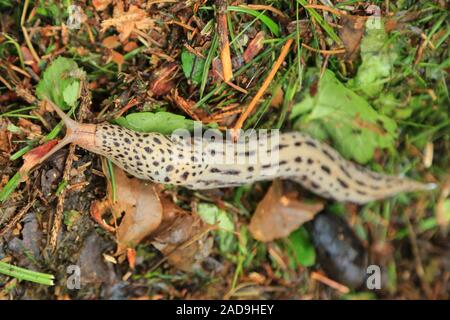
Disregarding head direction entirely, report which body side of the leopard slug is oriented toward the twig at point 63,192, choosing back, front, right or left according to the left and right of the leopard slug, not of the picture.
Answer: front

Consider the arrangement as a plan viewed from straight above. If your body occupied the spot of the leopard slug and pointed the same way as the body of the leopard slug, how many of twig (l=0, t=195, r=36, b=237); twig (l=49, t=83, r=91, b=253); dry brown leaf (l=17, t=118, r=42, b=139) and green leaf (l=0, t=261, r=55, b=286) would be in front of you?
4

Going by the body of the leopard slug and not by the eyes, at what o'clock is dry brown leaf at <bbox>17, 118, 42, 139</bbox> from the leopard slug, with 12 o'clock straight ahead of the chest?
The dry brown leaf is roughly at 12 o'clock from the leopard slug.

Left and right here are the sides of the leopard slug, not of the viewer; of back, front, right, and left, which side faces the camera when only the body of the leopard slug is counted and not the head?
left

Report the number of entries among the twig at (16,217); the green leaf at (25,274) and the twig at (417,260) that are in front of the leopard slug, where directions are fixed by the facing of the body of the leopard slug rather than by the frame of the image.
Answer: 2

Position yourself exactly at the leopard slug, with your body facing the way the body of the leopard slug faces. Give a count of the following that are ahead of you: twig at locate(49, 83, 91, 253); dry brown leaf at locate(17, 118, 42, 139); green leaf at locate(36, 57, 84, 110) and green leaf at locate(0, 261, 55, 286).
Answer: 4

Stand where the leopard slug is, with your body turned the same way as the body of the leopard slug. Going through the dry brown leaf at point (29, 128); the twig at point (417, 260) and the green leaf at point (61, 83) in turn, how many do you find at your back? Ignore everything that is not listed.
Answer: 1

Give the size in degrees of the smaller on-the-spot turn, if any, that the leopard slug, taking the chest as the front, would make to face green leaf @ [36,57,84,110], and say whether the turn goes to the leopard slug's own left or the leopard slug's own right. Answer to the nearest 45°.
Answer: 0° — it already faces it

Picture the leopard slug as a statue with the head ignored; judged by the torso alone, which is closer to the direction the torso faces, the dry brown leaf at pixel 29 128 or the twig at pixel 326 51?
the dry brown leaf

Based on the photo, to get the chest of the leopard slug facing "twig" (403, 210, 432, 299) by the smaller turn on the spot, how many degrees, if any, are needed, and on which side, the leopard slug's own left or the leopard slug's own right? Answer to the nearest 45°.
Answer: approximately 180°
